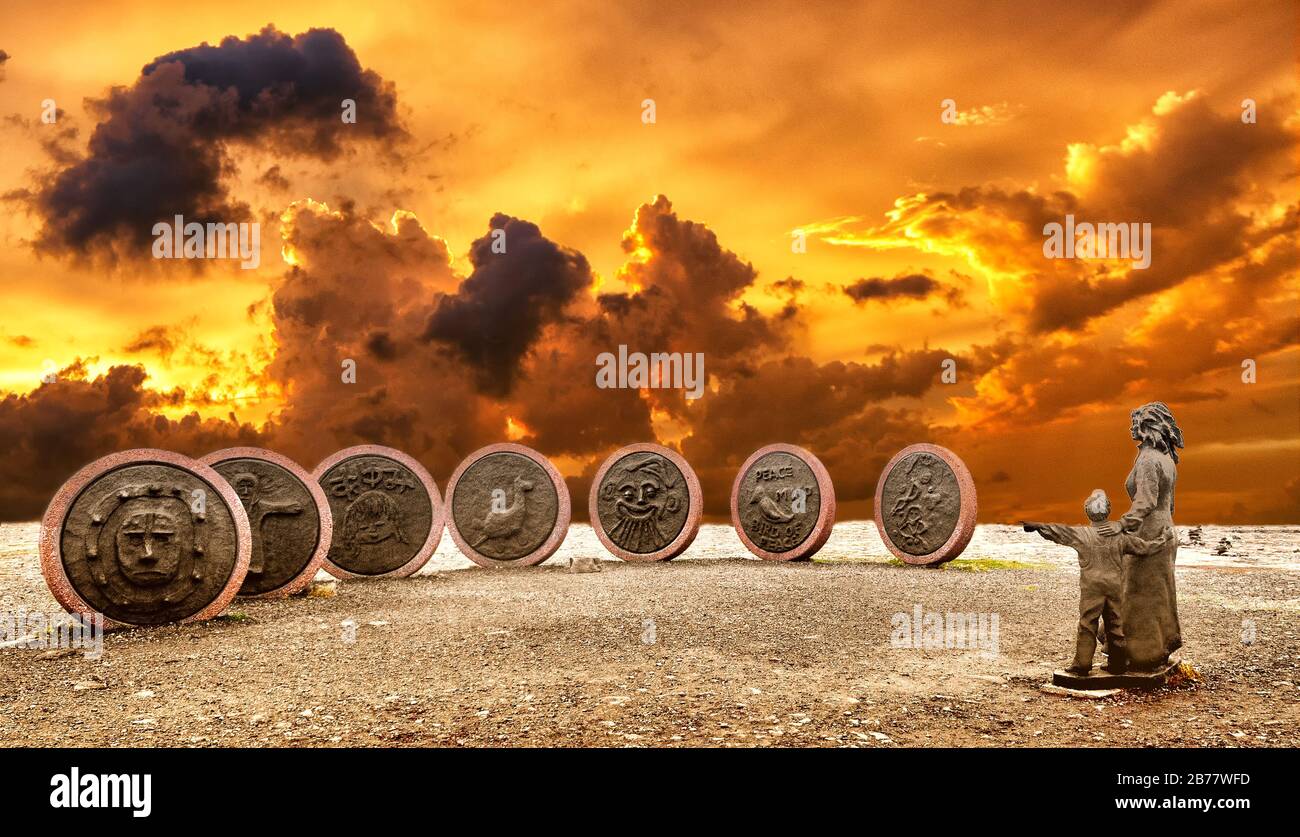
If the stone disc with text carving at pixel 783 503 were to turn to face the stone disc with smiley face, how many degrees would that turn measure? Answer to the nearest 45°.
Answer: approximately 45° to its right

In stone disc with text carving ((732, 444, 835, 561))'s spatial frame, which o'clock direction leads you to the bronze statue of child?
The bronze statue of child is roughly at 10 o'clock from the stone disc with text carving.

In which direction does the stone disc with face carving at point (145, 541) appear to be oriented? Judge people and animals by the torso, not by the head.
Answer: toward the camera

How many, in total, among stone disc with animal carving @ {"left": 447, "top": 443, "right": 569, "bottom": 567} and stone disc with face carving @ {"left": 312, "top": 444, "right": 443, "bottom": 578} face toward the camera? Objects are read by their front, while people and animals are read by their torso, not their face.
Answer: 2

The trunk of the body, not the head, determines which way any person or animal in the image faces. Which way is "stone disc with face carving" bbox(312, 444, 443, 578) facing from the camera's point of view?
toward the camera

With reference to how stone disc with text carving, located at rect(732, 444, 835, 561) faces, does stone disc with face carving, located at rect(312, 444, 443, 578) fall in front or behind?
in front

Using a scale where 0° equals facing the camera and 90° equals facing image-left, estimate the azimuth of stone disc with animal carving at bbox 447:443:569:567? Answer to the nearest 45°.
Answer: approximately 0°

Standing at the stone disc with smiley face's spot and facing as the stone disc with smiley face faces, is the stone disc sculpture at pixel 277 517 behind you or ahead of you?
ahead

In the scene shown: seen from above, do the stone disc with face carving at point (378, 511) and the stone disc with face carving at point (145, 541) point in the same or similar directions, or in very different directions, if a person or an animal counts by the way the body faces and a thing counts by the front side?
same or similar directions

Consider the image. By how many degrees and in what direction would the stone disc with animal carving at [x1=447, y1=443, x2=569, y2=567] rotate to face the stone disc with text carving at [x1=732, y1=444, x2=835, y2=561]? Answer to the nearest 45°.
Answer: approximately 90° to its left

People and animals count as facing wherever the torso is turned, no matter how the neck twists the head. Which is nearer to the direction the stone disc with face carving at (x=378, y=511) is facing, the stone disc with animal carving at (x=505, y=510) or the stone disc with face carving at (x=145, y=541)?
the stone disc with face carving

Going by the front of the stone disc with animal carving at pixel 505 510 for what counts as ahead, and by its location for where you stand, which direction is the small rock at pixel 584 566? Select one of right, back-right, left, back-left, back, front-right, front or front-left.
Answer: front-left

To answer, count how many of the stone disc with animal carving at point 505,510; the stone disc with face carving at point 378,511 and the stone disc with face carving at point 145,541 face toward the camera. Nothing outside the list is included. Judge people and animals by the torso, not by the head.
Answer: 3
